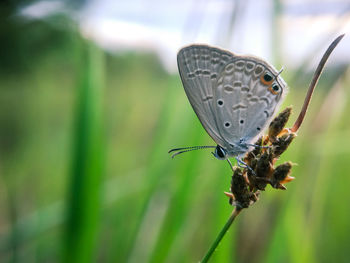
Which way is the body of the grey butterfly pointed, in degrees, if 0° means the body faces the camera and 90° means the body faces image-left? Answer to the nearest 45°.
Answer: approximately 90°
